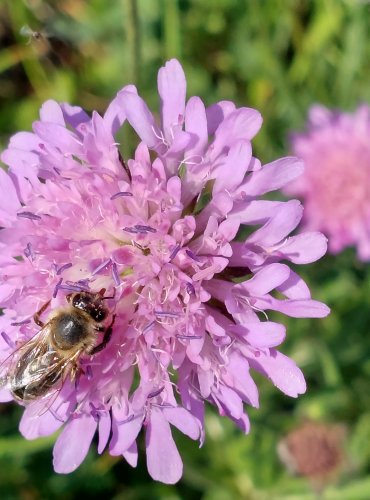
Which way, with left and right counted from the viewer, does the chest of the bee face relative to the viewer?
facing away from the viewer and to the right of the viewer
